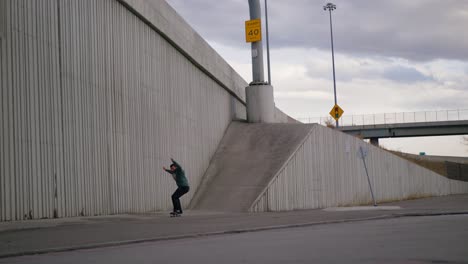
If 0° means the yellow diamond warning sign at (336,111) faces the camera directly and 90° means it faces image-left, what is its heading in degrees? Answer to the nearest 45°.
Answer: approximately 0°

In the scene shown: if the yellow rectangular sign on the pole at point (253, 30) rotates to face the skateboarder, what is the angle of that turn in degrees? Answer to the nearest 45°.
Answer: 0° — it already faces them

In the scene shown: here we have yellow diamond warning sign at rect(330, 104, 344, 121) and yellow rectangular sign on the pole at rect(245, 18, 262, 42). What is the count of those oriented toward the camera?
2

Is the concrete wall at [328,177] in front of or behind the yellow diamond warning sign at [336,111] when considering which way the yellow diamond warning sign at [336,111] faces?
in front

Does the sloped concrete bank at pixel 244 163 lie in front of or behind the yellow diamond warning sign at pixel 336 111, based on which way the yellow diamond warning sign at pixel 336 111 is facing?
in front
